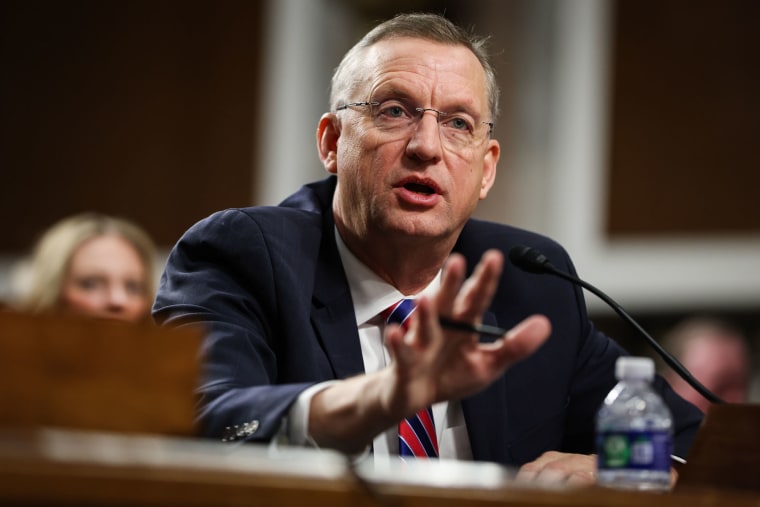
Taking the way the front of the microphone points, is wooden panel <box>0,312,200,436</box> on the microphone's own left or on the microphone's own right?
on the microphone's own left

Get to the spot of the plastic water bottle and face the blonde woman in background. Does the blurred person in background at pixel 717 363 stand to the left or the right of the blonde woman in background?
right

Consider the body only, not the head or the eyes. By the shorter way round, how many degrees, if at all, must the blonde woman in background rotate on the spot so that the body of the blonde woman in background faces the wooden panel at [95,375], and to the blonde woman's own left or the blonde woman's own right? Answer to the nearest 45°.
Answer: approximately 45° to the blonde woman's own right

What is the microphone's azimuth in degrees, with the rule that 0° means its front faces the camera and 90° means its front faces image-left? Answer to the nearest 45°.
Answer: approximately 90°

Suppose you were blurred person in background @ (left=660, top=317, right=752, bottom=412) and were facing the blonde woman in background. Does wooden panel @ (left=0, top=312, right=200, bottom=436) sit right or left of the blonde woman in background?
left

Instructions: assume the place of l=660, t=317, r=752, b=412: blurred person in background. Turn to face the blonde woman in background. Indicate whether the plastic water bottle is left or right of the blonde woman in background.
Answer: left

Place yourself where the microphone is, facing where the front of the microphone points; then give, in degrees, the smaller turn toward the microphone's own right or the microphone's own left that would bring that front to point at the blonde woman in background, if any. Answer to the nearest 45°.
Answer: approximately 45° to the microphone's own right

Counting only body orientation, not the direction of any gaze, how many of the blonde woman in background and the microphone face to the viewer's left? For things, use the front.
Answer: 1
